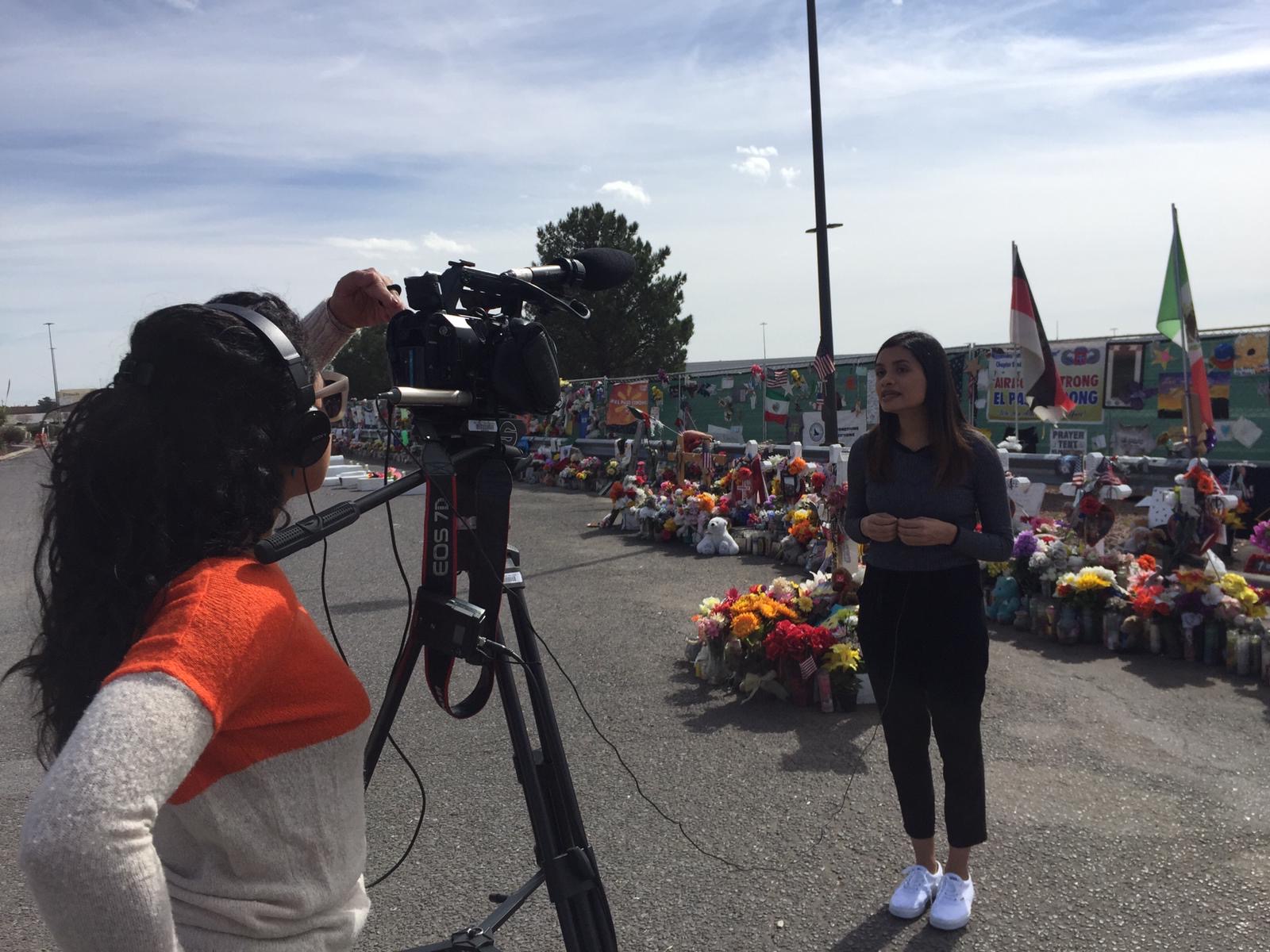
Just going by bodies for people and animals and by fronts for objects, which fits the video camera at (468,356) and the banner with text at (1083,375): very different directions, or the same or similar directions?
very different directions

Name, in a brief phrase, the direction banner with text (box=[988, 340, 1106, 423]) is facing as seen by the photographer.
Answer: facing the viewer

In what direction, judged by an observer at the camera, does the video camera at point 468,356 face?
facing away from the viewer and to the right of the viewer

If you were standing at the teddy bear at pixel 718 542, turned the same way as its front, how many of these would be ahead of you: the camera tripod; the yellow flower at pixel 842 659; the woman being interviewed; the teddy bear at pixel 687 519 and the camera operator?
4

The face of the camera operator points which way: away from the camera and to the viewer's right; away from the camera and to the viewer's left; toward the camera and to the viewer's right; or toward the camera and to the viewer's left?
away from the camera and to the viewer's right

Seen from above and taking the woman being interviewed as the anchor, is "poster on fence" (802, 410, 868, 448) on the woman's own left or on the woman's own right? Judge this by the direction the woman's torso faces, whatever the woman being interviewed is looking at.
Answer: on the woman's own right

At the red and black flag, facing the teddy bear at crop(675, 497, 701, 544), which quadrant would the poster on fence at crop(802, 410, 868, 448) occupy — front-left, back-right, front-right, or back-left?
front-right

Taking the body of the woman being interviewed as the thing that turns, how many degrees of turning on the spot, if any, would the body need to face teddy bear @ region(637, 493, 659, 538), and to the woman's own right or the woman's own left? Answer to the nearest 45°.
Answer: approximately 135° to the woman's own right

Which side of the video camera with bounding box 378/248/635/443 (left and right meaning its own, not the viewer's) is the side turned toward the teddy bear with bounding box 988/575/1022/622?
front

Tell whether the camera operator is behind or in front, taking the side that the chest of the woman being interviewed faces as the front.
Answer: in front

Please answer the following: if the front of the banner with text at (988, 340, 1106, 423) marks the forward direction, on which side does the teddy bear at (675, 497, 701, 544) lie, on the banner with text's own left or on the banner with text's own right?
on the banner with text's own right

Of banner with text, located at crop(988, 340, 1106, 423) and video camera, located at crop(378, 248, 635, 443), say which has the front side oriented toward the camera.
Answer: the banner with text

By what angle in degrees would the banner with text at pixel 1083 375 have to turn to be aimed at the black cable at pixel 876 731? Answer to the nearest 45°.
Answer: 0° — it already faces it

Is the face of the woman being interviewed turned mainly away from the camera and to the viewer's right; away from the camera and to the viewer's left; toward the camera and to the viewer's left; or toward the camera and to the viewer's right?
toward the camera and to the viewer's left

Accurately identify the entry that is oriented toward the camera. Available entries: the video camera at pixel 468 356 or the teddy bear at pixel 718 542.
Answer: the teddy bear

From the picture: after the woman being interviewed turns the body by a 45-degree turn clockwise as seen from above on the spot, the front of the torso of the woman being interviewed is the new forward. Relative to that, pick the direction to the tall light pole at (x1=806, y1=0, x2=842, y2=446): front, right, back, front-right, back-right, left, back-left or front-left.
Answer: right

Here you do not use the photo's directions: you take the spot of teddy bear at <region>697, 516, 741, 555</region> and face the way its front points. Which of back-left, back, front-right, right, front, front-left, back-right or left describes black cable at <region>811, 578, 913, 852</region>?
front
